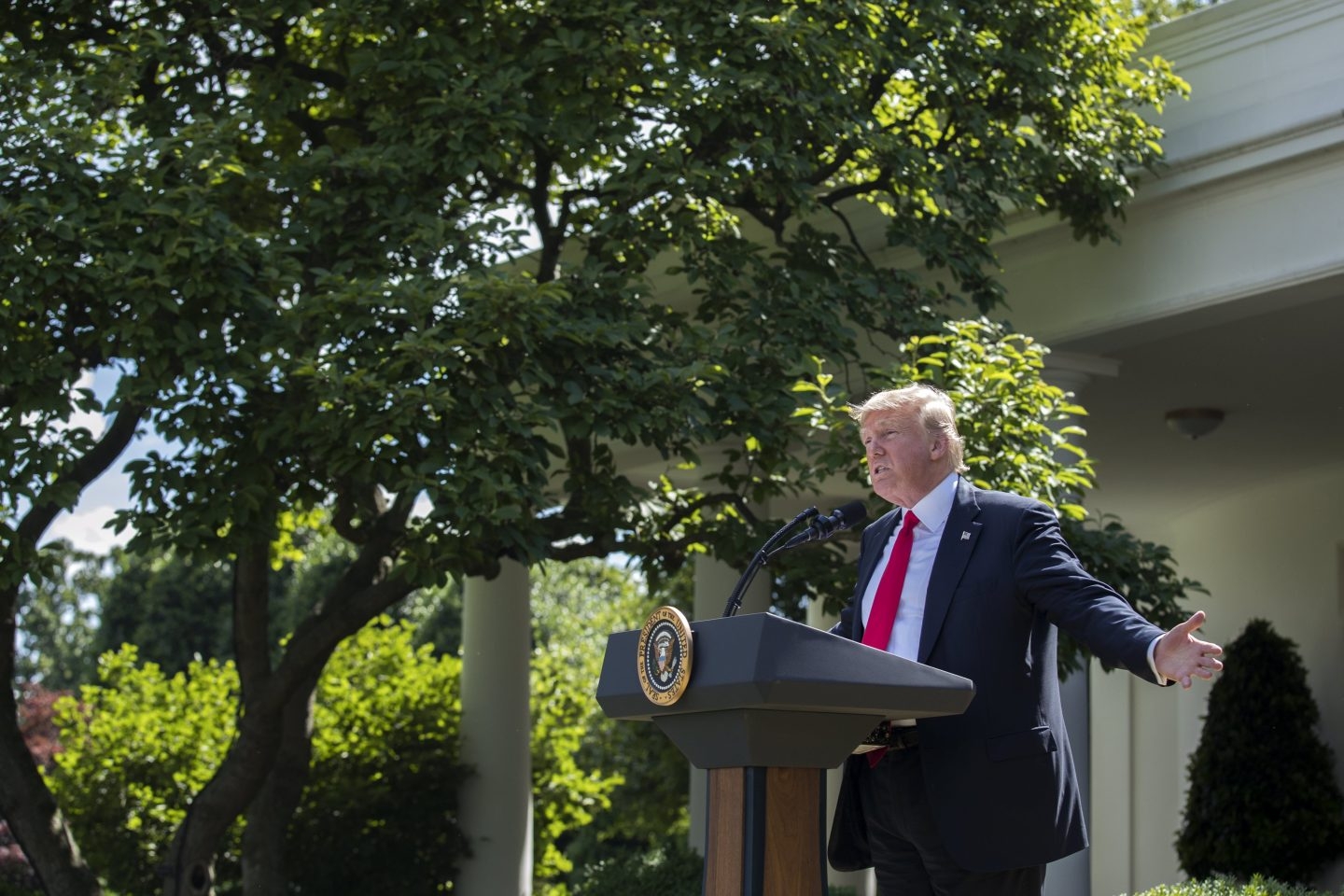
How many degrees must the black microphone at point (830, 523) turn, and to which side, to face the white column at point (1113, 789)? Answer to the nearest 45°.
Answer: approximately 90° to its left

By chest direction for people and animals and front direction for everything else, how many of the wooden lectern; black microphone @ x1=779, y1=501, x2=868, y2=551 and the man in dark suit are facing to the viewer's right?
1

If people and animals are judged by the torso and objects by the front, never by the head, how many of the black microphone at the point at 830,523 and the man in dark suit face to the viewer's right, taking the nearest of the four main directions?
1

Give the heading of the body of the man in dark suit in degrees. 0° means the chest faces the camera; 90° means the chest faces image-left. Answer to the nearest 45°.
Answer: approximately 45°

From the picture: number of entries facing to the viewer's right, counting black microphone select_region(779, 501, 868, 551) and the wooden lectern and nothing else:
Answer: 1

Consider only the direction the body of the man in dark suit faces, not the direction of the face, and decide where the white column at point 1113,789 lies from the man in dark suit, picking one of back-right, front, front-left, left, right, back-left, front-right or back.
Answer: back-right

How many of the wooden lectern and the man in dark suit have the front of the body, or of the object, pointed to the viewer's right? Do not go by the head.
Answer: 0

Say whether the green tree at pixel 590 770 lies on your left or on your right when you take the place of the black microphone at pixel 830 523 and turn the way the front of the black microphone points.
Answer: on your left

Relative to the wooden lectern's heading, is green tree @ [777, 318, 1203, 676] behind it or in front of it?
behind

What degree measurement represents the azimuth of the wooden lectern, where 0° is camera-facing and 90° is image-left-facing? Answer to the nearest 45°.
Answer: approximately 45°

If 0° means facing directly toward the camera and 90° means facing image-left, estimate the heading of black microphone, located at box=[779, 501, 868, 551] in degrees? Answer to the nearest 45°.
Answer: approximately 270°
